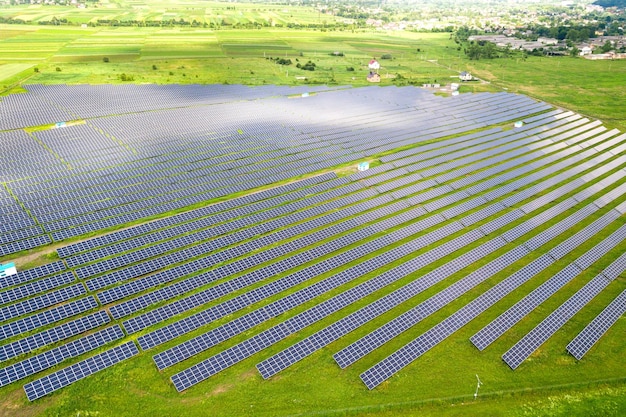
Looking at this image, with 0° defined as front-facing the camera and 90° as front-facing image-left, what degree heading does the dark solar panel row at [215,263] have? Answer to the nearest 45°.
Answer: approximately 315°

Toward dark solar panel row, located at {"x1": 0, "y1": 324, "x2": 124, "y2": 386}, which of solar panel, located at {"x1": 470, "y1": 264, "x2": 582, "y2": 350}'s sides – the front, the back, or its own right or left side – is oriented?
right

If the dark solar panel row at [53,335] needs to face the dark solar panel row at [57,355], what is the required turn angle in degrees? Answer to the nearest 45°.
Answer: approximately 45° to its right

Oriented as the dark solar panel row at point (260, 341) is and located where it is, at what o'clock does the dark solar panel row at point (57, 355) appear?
the dark solar panel row at point (57, 355) is roughly at 4 o'clock from the dark solar panel row at point (260, 341).

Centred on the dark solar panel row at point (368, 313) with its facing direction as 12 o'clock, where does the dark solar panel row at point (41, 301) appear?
the dark solar panel row at point (41, 301) is roughly at 4 o'clock from the dark solar panel row at point (368, 313).

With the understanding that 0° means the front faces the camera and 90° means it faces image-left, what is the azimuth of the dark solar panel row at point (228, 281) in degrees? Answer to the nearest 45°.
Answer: approximately 315°

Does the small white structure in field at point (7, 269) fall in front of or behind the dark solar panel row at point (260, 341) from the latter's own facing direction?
behind
